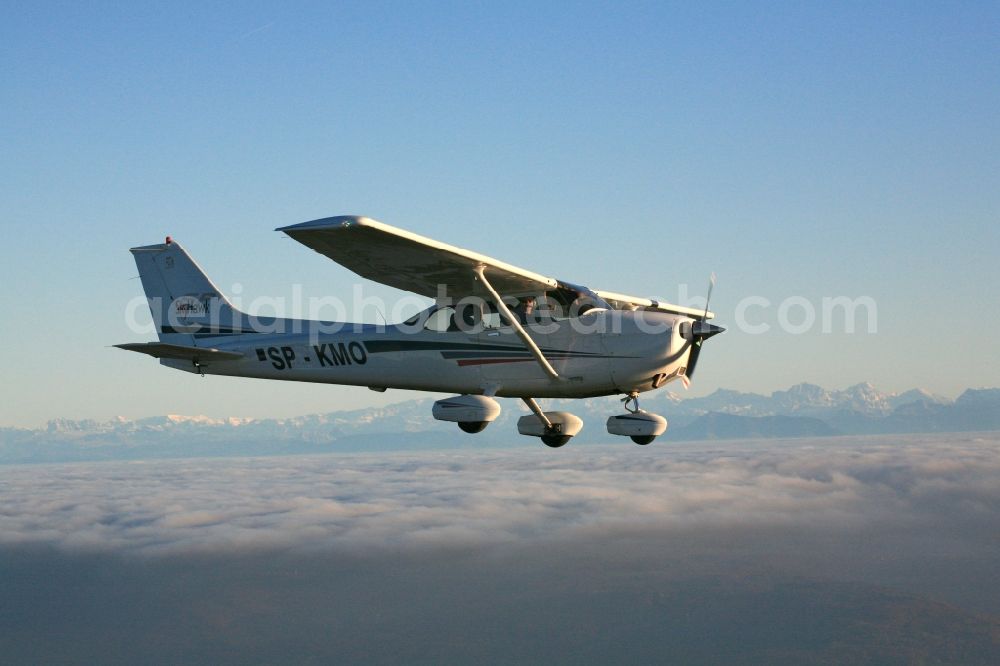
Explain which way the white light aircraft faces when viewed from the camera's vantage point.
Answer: facing the viewer and to the right of the viewer
